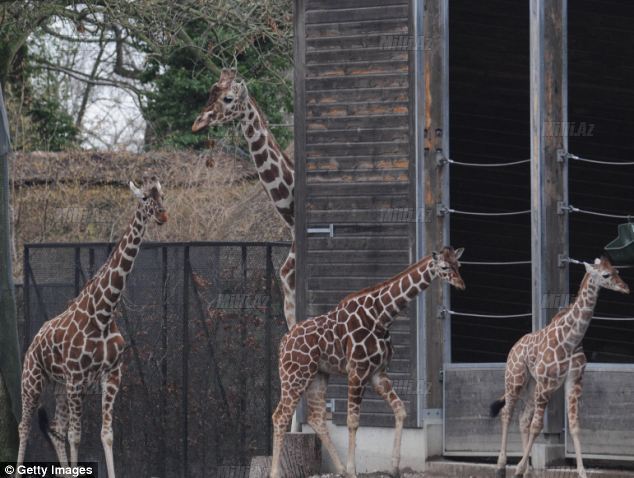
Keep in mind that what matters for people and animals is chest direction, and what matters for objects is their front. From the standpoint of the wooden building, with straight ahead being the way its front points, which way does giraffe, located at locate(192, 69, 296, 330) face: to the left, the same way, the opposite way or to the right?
to the right

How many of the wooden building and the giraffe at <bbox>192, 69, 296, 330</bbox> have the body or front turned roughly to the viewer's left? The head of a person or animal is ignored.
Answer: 1

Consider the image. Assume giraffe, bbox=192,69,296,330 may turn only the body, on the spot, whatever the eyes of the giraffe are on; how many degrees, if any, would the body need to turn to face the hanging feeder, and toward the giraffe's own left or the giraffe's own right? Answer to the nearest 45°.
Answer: approximately 135° to the giraffe's own left

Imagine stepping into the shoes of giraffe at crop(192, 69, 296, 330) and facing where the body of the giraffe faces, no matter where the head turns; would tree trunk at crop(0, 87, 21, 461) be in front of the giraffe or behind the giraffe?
in front

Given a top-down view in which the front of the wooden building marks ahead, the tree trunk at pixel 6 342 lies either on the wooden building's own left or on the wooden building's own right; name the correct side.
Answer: on the wooden building's own right

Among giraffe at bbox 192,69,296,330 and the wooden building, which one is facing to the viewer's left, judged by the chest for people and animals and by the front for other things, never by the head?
the giraffe

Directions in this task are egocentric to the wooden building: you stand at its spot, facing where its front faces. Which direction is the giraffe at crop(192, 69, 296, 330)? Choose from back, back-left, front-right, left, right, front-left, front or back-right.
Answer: right

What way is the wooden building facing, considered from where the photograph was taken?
facing the viewer

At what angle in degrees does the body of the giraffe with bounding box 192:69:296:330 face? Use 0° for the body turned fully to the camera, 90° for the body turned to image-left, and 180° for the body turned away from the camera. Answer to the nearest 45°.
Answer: approximately 90°
